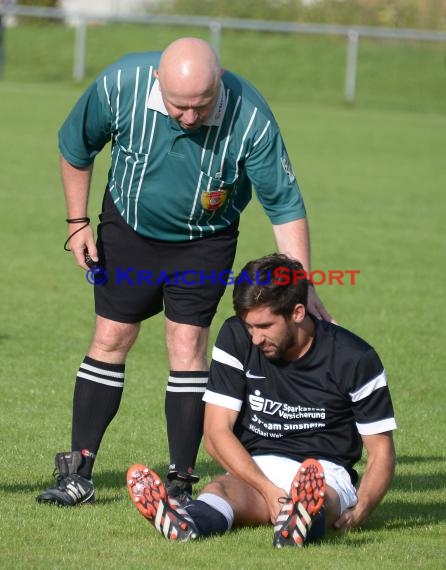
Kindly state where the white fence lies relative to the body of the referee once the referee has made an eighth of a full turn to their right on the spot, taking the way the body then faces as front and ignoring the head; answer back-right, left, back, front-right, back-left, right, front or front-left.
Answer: back-right

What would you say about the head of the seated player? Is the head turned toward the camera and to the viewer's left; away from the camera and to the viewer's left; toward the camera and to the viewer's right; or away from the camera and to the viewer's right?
toward the camera and to the viewer's left

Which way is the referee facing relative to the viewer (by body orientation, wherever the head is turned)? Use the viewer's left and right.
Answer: facing the viewer

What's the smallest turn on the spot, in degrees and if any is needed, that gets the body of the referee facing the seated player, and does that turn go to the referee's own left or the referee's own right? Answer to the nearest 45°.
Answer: approximately 45° to the referee's own left

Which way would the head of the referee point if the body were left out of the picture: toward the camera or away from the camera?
toward the camera
